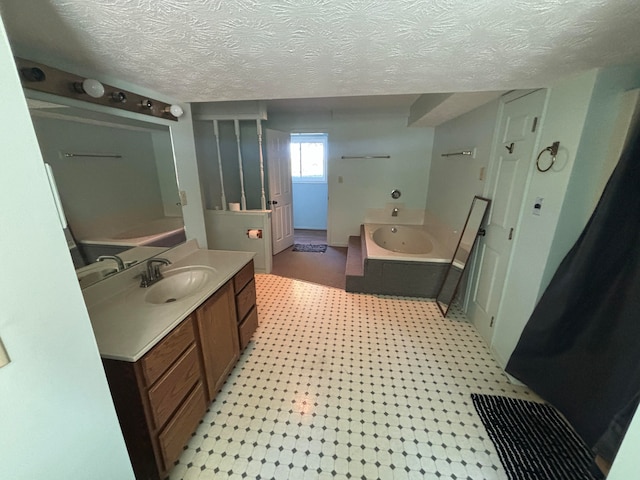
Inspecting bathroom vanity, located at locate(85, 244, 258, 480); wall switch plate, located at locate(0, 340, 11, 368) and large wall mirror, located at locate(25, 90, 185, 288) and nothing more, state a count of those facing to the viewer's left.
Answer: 0

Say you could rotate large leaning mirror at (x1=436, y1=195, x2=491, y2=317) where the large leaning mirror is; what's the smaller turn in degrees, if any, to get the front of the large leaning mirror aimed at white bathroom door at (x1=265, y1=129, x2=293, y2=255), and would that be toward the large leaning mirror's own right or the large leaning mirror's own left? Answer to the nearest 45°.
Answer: approximately 45° to the large leaning mirror's own right

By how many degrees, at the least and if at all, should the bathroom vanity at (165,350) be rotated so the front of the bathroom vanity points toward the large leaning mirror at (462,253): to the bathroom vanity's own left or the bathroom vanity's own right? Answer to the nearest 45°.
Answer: approximately 45° to the bathroom vanity's own left

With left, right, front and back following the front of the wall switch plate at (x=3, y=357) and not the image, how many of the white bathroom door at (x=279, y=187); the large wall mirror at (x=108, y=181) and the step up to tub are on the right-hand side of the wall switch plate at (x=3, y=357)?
0

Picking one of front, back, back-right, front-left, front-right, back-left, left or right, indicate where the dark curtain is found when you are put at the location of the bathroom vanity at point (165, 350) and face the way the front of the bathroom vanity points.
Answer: front

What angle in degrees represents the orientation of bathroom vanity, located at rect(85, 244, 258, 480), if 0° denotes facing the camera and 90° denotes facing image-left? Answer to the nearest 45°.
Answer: approximately 315°

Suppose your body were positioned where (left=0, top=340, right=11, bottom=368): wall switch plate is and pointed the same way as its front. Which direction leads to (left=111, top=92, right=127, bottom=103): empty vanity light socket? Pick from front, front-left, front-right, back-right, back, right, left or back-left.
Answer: left

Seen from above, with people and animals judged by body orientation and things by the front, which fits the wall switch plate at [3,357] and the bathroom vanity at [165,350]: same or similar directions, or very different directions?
same or similar directions

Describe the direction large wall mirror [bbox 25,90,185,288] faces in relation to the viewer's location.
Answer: facing the viewer and to the right of the viewer

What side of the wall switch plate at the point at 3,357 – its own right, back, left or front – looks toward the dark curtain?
front

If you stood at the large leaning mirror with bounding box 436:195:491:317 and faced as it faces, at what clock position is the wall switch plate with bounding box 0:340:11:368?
The wall switch plate is roughly at 11 o'clock from the large leaning mirror.

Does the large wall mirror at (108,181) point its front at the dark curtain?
yes

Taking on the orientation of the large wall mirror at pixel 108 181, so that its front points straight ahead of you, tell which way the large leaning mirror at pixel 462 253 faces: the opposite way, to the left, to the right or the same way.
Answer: the opposite way

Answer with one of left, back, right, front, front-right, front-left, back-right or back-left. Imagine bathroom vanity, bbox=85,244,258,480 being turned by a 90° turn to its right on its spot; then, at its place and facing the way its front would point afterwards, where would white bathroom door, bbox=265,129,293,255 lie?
back

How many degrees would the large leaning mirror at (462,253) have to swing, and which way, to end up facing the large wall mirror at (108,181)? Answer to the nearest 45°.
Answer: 0° — it already faces it
